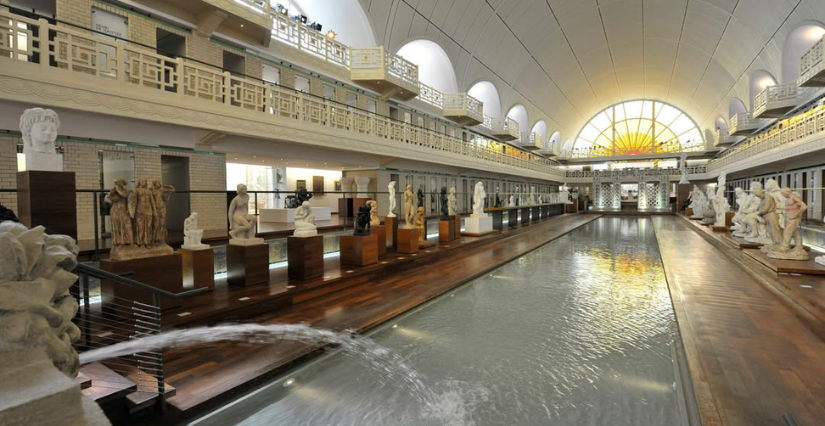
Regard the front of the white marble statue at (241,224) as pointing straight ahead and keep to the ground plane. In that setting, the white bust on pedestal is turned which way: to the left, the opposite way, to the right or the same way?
the same way

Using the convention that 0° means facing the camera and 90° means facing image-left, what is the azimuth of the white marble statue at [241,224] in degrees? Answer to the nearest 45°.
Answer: approximately 315°

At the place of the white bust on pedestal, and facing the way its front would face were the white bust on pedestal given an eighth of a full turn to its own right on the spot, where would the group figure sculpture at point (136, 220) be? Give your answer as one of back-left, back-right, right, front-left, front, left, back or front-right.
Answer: back-left

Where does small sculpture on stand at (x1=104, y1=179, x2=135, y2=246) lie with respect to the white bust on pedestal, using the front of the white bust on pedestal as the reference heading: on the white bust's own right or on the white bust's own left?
on the white bust's own left

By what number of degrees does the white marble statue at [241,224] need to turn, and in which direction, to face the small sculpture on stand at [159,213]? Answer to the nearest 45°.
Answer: approximately 90° to its right

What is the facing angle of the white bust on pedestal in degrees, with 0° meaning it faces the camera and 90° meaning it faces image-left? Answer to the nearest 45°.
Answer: approximately 315°

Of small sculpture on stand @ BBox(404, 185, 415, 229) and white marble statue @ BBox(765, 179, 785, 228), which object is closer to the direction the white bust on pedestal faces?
the white marble statue

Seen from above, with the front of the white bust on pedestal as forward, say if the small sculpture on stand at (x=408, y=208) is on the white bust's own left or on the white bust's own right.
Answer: on the white bust's own left

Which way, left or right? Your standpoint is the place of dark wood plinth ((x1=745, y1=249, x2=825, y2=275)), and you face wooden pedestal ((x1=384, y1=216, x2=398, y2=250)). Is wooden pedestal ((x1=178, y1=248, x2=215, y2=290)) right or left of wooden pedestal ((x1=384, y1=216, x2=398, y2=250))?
left

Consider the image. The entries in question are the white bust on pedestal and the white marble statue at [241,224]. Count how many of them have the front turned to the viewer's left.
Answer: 0
